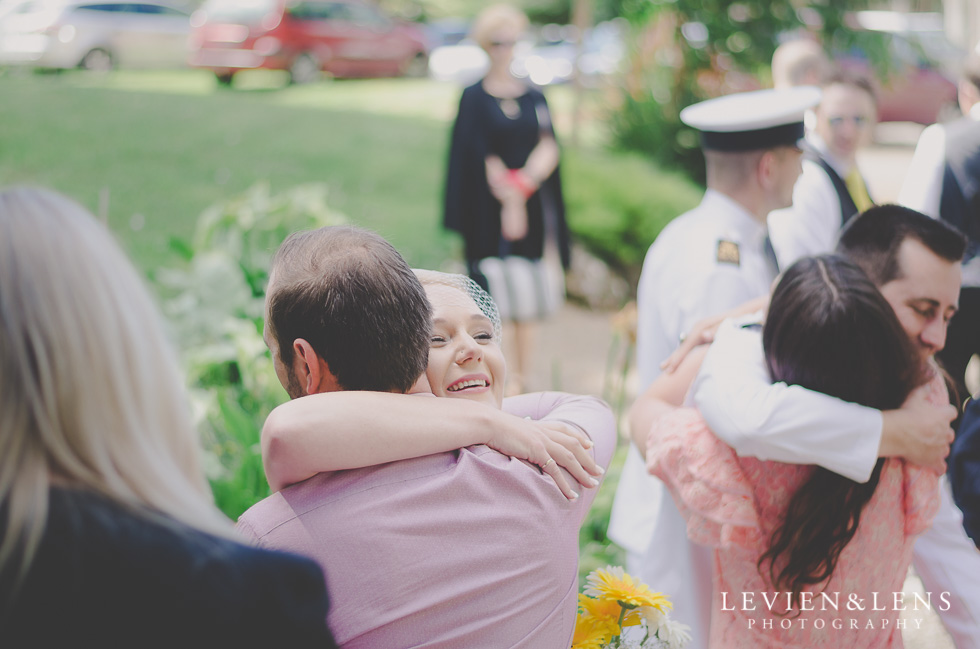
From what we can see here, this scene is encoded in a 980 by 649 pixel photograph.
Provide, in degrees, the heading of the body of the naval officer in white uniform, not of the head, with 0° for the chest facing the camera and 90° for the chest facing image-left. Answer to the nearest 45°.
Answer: approximately 225°

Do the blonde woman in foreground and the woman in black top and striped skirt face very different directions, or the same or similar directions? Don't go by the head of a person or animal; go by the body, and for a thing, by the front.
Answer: very different directions

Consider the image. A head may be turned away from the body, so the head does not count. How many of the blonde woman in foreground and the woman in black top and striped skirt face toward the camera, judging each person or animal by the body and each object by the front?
1

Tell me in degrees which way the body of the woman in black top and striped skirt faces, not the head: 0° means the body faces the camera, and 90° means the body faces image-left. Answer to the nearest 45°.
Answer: approximately 0°

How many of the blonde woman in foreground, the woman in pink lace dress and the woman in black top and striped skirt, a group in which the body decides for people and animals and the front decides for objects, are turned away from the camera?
2

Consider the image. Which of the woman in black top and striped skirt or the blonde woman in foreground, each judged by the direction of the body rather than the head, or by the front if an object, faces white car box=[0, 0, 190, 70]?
the blonde woman in foreground

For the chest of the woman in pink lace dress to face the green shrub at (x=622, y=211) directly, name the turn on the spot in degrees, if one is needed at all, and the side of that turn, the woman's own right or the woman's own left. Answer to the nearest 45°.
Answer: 0° — they already face it

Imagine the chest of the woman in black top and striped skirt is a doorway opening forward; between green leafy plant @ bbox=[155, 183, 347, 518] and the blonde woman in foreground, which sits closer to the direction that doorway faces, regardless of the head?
the blonde woman in foreground

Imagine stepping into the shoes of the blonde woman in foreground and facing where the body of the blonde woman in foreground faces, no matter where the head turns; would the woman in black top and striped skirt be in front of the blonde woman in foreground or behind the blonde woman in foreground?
in front

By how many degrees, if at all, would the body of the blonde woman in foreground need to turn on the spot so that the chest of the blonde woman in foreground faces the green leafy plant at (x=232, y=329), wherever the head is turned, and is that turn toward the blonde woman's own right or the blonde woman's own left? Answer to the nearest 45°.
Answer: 0° — they already face it

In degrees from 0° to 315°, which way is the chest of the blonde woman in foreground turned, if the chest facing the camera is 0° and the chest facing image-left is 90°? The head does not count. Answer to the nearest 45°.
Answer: approximately 180°

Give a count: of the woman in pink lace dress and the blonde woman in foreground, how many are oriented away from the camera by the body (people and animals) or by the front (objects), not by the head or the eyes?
2

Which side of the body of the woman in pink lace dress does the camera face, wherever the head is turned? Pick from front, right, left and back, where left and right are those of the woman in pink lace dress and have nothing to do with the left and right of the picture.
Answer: back
